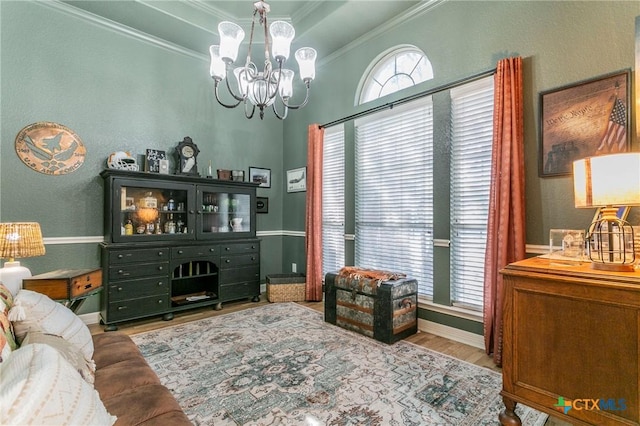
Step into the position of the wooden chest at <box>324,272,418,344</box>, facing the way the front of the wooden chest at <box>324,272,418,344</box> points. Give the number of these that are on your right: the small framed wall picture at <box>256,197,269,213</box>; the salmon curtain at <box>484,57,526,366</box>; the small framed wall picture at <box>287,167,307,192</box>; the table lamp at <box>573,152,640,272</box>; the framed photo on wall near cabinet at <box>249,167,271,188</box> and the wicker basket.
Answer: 4

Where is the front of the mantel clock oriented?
toward the camera

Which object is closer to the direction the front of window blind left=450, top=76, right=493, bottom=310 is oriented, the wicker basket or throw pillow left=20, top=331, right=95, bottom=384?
the throw pillow

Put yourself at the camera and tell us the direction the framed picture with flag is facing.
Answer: facing the viewer and to the left of the viewer

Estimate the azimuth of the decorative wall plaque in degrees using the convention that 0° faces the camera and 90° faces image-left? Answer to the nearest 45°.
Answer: approximately 0°

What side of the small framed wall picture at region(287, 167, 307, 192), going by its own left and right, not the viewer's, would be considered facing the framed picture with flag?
left

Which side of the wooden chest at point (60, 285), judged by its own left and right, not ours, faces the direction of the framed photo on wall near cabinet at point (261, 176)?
left

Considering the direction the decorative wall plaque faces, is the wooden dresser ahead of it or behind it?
ahead

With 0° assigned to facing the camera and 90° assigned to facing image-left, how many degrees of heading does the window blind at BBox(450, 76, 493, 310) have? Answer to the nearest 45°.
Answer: approximately 45°

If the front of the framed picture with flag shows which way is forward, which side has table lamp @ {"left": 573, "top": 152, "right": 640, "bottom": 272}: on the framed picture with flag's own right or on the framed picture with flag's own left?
on the framed picture with flag's own left

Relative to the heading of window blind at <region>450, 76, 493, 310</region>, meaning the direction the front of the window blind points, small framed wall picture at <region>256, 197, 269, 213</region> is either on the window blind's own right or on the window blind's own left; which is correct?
on the window blind's own right

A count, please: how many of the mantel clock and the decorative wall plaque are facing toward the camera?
2

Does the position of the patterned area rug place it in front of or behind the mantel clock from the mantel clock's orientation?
in front

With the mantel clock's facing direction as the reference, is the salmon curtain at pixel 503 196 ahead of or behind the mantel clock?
ahead

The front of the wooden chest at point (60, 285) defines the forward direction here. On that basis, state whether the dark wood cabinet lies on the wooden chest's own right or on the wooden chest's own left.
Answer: on the wooden chest's own left
